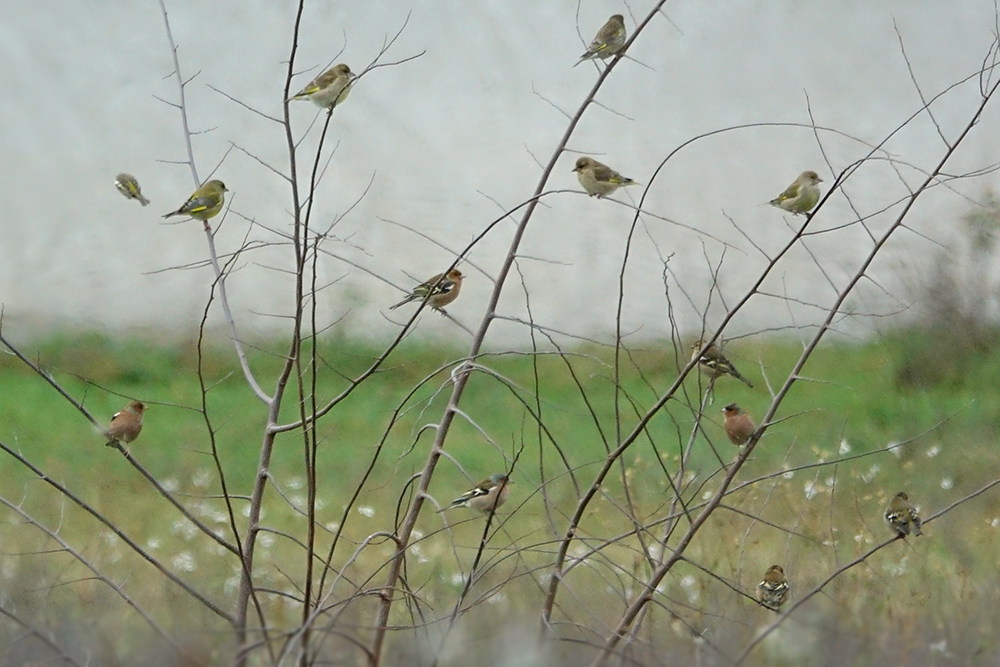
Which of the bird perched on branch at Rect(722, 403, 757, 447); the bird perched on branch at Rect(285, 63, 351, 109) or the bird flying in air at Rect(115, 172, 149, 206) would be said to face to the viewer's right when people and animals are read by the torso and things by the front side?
the bird perched on branch at Rect(285, 63, 351, 109)

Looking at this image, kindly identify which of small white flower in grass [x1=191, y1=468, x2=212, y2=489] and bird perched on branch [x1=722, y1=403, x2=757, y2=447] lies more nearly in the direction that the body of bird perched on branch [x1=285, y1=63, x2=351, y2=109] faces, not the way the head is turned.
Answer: the bird perched on branch

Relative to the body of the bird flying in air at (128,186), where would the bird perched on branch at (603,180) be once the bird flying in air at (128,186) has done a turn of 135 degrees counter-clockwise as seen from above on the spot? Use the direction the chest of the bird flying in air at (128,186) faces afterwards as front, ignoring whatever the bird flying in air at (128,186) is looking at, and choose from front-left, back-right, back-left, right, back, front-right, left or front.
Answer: front-left

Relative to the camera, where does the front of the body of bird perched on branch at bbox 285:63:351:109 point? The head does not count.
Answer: to the viewer's right

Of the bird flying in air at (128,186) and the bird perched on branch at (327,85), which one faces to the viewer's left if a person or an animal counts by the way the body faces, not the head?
the bird flying in air at (128,186)

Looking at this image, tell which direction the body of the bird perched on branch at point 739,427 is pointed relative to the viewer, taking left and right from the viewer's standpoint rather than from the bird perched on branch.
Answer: facing the viewer and to the left of the viewer

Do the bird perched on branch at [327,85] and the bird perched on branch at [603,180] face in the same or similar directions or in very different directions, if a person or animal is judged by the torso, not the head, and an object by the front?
very different directions

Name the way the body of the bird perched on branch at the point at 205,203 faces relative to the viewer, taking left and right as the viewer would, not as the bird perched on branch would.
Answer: facing to the right of the viewer

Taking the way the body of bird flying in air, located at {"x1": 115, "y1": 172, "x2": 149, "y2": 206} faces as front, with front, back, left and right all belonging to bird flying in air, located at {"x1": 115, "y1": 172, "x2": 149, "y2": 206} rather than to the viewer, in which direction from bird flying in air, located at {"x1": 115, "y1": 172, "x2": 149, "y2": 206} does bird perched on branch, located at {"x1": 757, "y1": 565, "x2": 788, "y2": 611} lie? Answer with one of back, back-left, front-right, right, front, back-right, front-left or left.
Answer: back

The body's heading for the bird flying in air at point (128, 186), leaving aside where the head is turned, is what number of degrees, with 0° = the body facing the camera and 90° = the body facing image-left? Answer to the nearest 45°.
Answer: approximately 90°

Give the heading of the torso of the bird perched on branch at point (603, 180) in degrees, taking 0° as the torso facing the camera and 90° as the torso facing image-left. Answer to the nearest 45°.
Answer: approximately 90°
